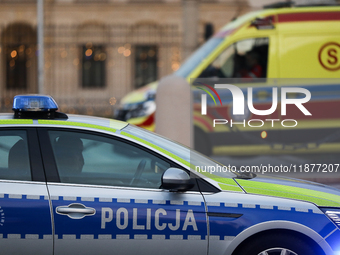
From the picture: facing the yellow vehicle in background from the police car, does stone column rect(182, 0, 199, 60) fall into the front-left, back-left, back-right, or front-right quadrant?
front-left

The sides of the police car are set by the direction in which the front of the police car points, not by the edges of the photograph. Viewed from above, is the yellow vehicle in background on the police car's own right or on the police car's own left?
on the police car's own left

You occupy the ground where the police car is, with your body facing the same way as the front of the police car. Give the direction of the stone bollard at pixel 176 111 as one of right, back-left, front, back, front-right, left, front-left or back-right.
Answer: left

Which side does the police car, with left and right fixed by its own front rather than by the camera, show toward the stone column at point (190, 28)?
left

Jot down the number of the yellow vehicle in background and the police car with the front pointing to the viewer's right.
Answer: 1

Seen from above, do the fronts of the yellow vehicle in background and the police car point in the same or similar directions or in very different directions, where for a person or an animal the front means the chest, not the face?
very different directions

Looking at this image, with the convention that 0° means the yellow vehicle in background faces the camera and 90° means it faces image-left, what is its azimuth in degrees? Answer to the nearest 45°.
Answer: approximately 90°

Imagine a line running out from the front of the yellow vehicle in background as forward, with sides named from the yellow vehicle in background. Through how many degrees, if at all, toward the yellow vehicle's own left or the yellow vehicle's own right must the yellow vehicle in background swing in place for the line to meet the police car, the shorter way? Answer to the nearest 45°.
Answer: approximately 90° to the yellow vehicle's own left

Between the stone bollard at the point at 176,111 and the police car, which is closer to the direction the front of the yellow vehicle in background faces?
the stone bollard

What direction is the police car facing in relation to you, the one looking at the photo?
facing to the right of the viewer

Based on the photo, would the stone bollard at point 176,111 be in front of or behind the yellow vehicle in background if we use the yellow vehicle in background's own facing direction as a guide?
in front
